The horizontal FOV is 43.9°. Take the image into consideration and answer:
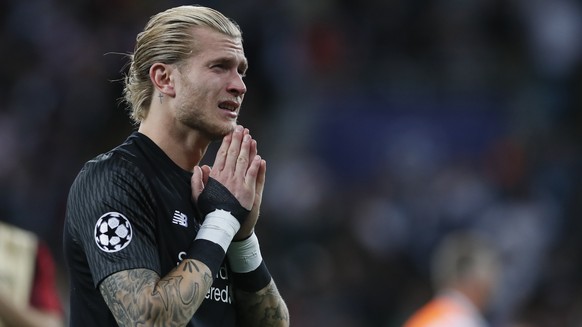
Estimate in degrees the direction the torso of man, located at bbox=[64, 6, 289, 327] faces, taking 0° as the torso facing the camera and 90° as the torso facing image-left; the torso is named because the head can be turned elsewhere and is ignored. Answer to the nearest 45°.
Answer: approximately 315°

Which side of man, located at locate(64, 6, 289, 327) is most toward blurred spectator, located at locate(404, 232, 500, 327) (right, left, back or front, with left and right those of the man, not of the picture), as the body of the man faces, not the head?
left

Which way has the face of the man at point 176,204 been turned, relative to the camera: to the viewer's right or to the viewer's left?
to the viewer's right
